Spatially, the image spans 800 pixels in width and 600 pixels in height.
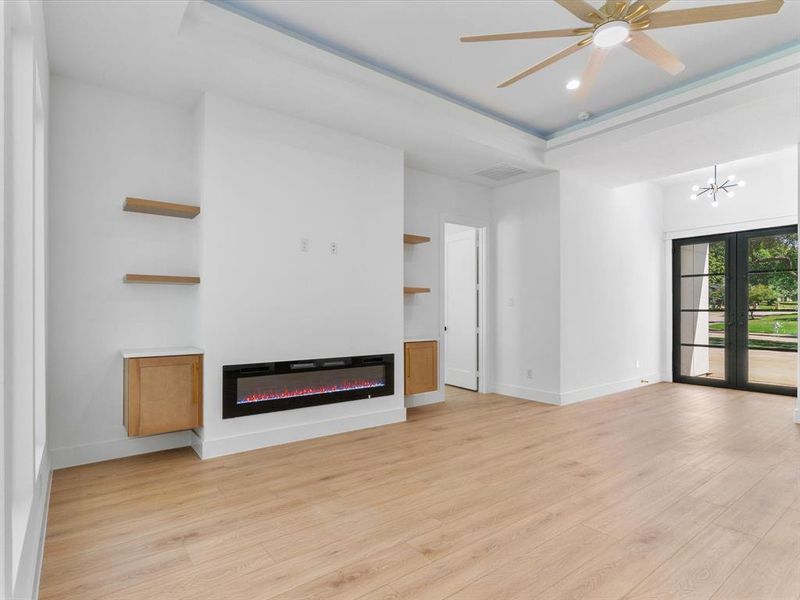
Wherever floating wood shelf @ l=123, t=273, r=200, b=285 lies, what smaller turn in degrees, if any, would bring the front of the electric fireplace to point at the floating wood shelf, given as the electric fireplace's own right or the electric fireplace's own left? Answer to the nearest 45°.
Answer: approximately 135° to the electric fireplace's own right

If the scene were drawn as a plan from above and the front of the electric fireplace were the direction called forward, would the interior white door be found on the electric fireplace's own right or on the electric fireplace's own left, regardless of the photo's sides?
on the electric fireplace's own left

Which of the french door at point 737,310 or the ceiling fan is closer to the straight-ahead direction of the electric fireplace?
the ceiling fan

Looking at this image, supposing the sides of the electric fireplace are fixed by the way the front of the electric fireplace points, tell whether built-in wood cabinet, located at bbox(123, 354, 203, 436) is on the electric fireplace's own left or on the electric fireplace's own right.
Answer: on the electric fireplace's own right

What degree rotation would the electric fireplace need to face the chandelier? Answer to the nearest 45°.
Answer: approximately 45° to its left

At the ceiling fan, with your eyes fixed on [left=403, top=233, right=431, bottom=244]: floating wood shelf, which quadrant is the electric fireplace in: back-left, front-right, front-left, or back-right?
front-left

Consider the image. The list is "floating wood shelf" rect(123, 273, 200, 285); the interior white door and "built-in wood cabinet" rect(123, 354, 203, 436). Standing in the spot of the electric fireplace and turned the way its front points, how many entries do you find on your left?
1

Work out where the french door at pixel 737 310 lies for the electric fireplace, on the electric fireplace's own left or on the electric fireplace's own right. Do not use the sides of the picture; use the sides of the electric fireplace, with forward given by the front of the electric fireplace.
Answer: on the electric fireplace's own left

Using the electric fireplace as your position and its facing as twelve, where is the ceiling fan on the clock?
The ceiling fan is roughly at 12 o'clock from the electric fireplace.
